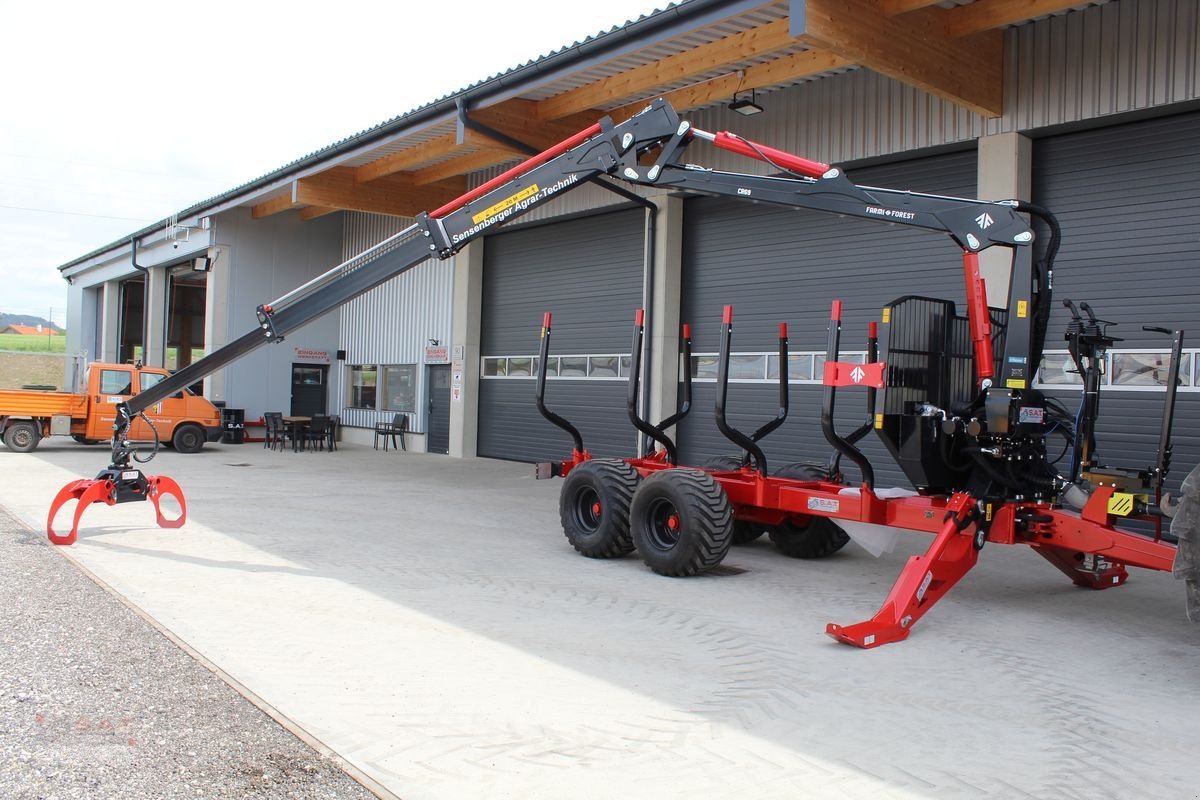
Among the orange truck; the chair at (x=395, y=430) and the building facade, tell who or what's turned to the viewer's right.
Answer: the orange truck

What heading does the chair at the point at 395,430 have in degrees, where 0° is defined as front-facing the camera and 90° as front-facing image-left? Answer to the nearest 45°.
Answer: approximately 45°

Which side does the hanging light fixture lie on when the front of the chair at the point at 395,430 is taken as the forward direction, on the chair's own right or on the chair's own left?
on the chair's own left

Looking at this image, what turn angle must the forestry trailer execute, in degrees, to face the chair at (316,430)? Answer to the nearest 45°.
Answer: approximately 180°

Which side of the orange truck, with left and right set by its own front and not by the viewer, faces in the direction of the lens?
right

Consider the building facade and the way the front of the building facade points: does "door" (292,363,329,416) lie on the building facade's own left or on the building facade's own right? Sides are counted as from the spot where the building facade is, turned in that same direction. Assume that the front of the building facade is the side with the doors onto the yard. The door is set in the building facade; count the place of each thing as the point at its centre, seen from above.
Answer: on the building facade's own right

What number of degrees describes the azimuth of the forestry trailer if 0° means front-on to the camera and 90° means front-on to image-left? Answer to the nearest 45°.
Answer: approximately 315°

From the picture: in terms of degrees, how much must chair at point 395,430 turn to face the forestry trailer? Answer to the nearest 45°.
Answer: approximately 45° to its left

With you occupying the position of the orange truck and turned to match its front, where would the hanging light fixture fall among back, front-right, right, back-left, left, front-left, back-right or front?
front-right
